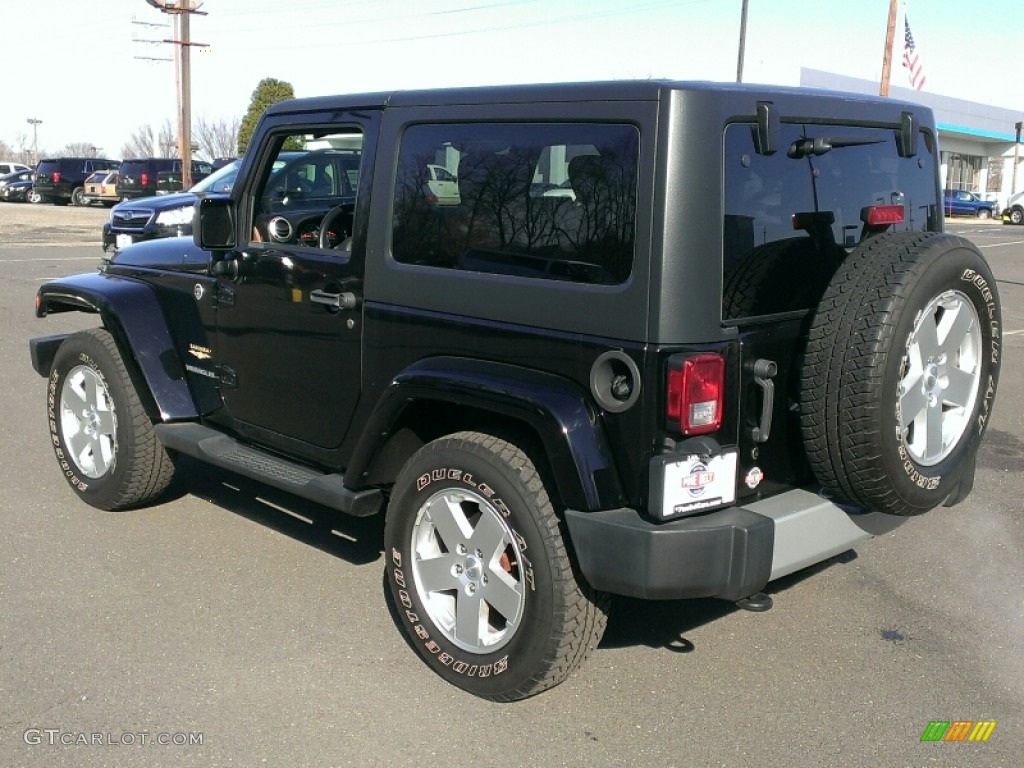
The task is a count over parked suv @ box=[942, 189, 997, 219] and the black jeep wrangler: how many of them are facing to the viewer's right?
1

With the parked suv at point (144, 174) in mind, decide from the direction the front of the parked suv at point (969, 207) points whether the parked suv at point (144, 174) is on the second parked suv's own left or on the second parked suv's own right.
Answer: on the second parked suv's own right

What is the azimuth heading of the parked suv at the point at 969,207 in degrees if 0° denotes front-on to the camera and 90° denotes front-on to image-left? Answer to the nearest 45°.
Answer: approximately 270°

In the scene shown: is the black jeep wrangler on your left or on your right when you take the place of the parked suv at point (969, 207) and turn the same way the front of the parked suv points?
on your right

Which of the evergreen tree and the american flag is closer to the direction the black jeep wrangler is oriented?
the evergreen tree

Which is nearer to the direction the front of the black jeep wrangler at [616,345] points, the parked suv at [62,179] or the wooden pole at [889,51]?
the parked suv

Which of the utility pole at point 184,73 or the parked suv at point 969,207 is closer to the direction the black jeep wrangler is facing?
the utility pole

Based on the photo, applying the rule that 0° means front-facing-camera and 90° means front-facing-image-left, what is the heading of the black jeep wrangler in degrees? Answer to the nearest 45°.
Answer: approximately 135°

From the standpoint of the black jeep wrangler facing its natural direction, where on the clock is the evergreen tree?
The evergreen tree is roughly at 1 o'clock from the black jeep wrangler.

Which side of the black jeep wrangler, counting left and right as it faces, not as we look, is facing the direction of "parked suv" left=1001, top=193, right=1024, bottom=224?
right

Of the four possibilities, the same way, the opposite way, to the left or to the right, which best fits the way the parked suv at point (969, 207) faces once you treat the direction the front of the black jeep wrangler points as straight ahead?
the opposite way

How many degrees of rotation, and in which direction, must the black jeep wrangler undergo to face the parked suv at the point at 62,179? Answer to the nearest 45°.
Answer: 0° — it already faces it

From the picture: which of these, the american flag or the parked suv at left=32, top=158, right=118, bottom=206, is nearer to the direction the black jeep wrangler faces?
the parked suv
